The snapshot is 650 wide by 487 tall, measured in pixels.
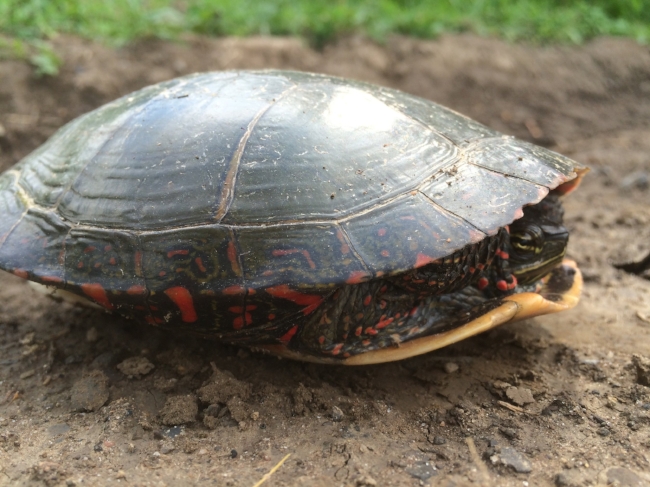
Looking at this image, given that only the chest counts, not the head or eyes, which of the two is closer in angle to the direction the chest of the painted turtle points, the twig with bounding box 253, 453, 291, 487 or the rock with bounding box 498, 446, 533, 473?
the rock

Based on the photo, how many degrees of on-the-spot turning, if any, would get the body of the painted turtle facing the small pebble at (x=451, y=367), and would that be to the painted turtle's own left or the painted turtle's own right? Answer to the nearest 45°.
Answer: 0° — it already faces it

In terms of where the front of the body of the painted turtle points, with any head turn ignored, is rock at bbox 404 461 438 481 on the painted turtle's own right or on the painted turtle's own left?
on the painted turtle's own right

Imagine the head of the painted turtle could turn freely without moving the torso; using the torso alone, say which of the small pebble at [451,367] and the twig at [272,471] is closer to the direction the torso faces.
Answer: the small pebble

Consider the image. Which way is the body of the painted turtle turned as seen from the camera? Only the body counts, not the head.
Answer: to the viewer's right

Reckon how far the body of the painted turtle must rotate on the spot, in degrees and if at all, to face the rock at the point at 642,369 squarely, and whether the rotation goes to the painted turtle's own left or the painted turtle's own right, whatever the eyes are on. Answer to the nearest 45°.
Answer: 0° — it already faces it
